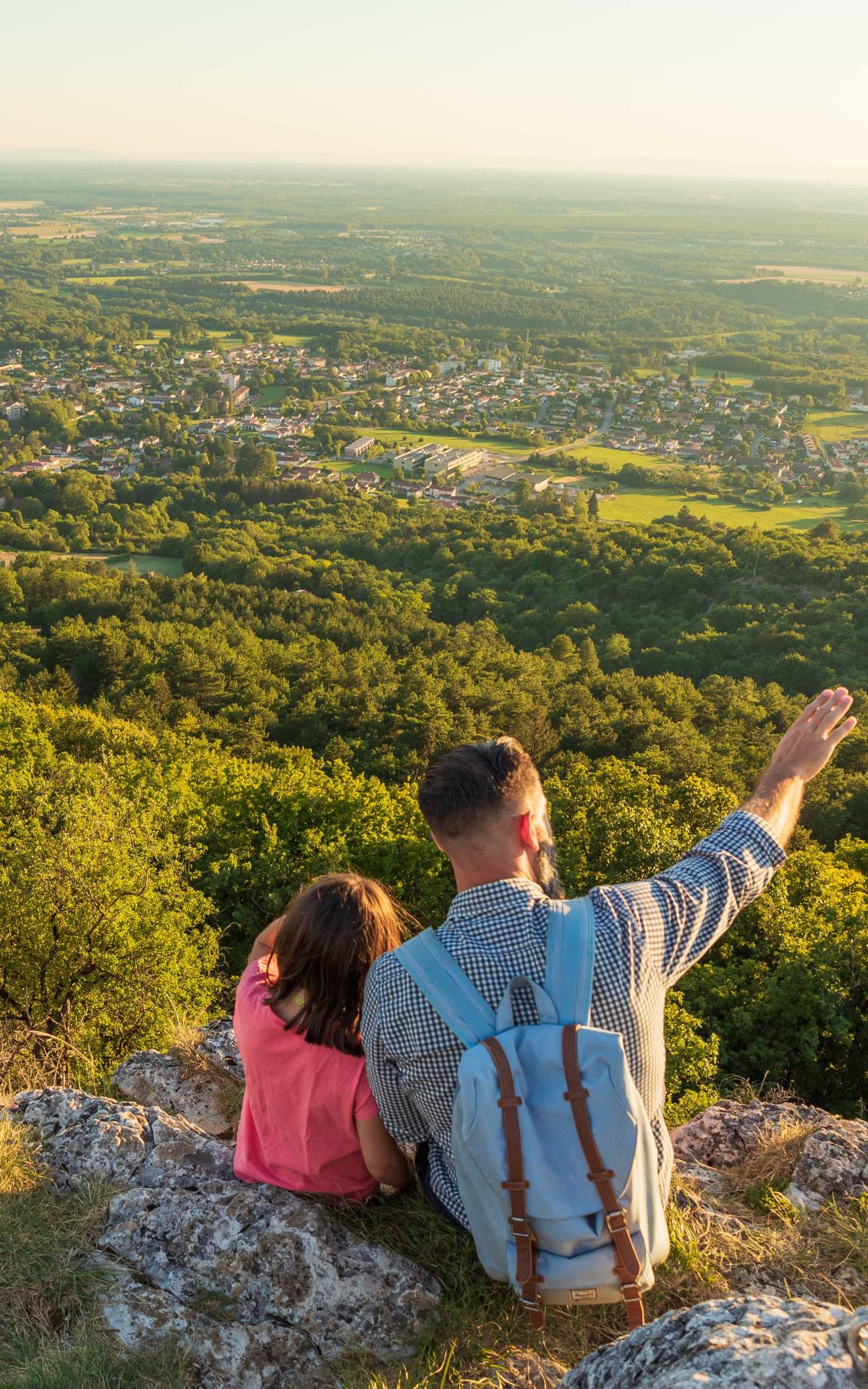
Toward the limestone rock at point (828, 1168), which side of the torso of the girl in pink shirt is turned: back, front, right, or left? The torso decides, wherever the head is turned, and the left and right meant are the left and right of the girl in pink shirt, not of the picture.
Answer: right

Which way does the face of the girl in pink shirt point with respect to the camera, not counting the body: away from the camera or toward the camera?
away from the camera

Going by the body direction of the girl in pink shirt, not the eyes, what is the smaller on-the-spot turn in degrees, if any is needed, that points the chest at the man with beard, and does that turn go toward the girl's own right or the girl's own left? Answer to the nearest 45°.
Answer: approximately 135° to the girl's own right

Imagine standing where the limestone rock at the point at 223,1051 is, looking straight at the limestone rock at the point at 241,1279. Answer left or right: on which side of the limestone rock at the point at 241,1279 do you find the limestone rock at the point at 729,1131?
left

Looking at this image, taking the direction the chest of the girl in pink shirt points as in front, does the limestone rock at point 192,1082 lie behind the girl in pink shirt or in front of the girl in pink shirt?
in front

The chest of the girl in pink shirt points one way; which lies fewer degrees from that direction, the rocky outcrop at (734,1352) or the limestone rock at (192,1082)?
the limestone rock

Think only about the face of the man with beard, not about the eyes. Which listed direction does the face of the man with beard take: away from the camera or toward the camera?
away from the camera

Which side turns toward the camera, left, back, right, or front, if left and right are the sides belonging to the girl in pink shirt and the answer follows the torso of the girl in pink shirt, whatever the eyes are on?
back

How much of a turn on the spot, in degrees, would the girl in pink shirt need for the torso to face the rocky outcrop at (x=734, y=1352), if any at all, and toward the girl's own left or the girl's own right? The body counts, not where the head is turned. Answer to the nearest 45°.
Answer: approximately 135° to the girl's own right
